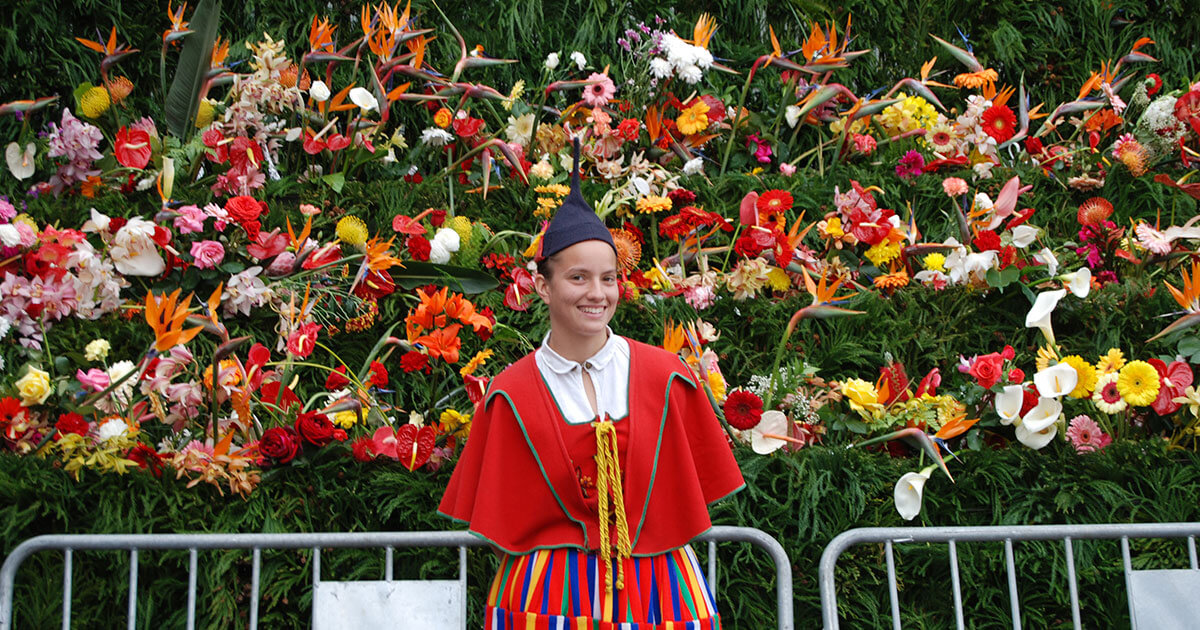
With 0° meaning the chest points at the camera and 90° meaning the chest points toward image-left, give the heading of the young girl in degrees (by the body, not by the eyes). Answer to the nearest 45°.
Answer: approximately 0°

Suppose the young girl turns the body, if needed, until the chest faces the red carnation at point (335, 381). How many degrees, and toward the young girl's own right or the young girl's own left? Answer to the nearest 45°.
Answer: approximately 135° to the young girl's own right

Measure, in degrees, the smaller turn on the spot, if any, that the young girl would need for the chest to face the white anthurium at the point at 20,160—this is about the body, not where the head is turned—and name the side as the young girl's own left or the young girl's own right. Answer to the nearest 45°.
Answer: approximately 135° to the young girl's own right

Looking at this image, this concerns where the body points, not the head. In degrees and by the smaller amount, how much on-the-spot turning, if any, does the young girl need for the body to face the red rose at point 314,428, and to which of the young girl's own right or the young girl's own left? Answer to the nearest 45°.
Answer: approximately 135° to the young girl's own right

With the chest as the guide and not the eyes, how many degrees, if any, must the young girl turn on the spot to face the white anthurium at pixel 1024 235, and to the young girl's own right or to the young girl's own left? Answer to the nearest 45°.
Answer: approximately 135° to the young girl's own left

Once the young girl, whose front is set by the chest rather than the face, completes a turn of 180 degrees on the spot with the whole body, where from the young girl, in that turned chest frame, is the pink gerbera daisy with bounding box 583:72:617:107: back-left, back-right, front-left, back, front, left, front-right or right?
front

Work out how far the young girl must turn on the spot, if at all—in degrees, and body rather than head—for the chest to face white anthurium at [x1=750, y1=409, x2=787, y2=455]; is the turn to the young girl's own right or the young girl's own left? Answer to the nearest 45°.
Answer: approximately 135° to the young girl's own left

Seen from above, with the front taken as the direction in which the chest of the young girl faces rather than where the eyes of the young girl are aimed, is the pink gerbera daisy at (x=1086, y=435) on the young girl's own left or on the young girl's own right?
on the young girl's own left

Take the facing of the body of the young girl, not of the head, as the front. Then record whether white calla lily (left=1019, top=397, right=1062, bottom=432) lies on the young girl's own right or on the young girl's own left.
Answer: on the young girl's own left

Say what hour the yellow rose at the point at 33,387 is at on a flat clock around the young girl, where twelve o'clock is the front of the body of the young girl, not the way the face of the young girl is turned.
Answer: The yellow rose is roughly at 4 o'clock from the young girl.

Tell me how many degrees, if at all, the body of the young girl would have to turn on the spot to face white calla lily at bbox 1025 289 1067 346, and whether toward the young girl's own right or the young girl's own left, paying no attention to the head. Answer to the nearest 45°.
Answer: approximately 135° to the young girl's own left

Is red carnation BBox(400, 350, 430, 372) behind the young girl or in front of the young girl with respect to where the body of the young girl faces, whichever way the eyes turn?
behind

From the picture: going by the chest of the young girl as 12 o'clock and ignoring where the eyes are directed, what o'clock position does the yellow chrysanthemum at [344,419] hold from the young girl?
The yellow chrysanthemum is roughly at 5 o'clock from the young girl.
